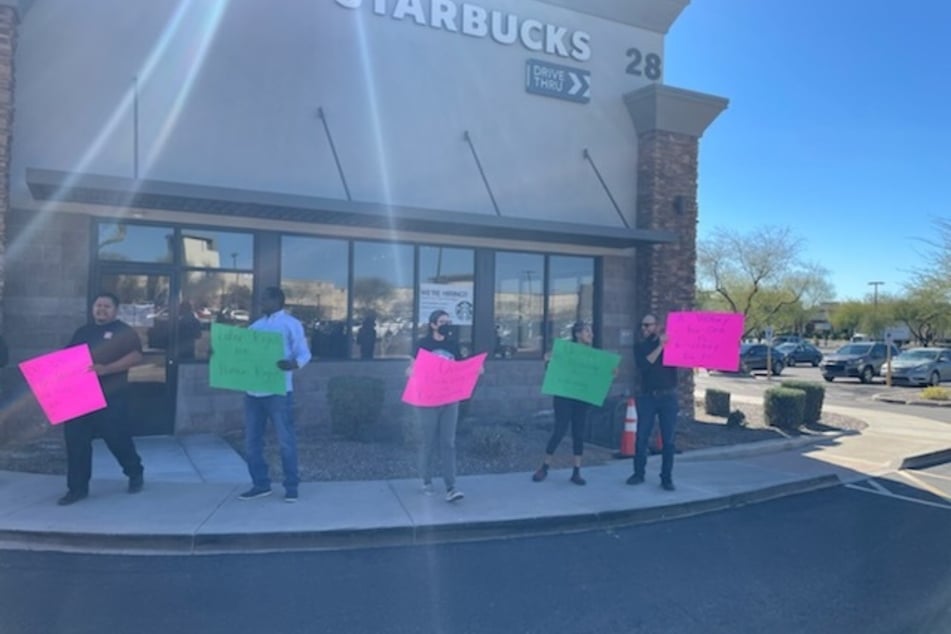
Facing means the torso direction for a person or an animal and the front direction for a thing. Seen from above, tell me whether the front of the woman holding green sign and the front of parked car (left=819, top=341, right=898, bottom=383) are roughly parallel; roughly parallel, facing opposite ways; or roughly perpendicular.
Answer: roughly perpendicular

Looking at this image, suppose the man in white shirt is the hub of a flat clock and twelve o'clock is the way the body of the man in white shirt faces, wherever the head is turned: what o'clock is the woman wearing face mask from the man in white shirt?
The woman wearing face mask is roughly at 8 o'clock from the man in white shirt.

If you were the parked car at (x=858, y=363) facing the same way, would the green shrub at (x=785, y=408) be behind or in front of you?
in front

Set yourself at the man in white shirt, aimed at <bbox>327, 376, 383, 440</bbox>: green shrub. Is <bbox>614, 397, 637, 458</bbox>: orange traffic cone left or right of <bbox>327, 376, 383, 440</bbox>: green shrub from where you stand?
right

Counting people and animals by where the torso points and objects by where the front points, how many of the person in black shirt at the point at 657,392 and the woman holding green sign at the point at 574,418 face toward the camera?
2
